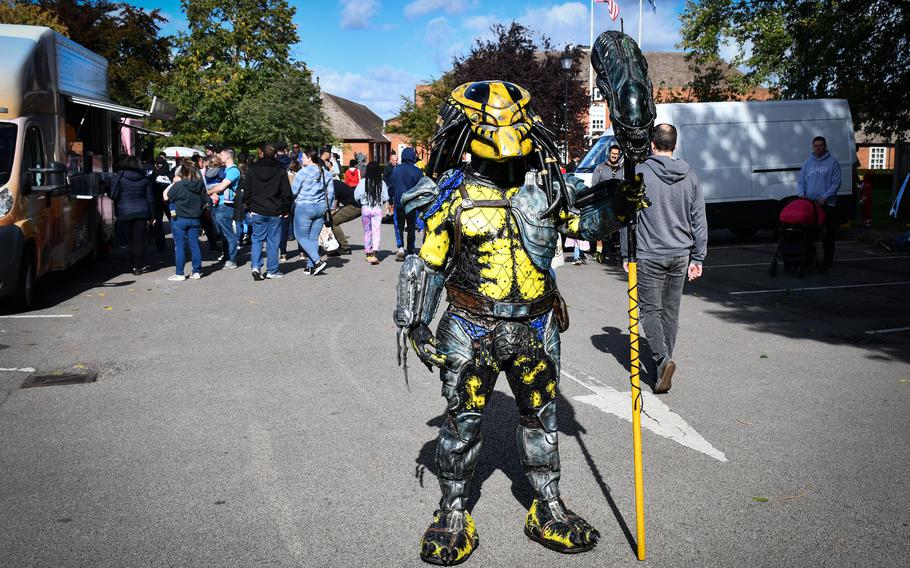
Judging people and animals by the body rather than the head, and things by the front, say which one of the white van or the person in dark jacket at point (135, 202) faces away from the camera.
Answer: the person in dark jacket

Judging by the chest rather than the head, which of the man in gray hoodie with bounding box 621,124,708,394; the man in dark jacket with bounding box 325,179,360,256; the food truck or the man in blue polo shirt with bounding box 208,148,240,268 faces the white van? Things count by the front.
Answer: the man in gray hoodie

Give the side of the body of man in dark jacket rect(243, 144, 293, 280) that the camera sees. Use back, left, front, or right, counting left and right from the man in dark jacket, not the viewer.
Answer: back

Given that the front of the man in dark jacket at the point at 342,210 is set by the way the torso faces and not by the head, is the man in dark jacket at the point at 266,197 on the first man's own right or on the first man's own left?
on the first man's own left

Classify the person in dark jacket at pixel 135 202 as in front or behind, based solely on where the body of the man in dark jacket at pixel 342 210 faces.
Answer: in front

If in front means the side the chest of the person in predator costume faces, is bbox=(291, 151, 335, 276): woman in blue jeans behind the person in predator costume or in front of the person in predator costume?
behind

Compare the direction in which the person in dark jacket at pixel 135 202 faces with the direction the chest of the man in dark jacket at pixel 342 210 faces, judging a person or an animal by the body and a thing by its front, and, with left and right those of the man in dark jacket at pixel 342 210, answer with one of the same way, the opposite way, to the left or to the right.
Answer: to the right

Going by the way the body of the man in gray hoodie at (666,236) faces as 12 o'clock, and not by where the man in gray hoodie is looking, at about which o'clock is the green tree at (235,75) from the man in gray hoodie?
The green tree is roughly at 11 o'clock from the man in gray hoodie.

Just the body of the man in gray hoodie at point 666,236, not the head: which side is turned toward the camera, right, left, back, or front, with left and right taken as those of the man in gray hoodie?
back

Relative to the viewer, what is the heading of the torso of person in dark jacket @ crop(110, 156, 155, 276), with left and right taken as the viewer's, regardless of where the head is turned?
facing away from the viewer

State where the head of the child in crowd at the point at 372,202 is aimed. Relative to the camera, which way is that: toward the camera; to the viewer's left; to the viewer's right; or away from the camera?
away from the camera

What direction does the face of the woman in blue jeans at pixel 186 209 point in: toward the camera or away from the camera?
away from the camera

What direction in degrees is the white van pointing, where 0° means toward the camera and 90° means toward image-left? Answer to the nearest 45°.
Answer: approximately 90°
